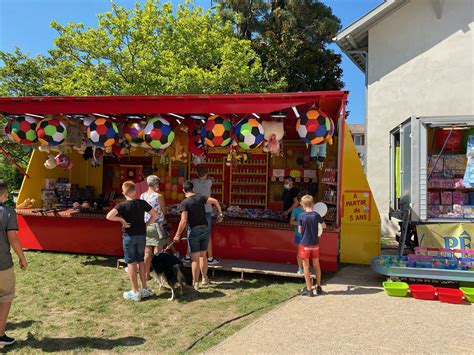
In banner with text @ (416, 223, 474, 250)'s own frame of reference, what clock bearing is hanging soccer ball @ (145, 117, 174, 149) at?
The hanging soccer ball is roughly at 2 o'clock from the banner with text.

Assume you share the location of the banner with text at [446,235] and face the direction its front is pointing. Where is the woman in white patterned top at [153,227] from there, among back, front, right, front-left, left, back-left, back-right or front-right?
front-right

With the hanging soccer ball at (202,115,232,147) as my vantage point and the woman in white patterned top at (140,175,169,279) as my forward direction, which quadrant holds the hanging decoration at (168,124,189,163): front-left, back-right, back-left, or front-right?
front-right

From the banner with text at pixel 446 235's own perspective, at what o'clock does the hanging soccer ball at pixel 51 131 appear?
The hanging soccer ball is roughly at 2 o'clock from the banner with text.

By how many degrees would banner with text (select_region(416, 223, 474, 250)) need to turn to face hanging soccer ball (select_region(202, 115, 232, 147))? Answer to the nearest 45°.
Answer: approximately 45° to its right

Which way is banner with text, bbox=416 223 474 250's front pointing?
toward the camera

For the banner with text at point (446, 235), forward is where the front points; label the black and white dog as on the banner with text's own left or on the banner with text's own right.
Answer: on the banner with text's own right

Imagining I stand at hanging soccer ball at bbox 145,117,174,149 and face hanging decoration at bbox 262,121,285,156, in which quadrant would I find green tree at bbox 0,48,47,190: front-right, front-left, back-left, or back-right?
back-left

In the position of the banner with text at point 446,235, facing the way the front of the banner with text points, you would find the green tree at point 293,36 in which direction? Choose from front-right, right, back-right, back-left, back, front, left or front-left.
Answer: back-right

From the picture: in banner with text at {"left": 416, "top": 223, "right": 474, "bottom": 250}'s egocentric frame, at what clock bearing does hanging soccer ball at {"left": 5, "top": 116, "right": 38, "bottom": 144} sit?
The hanging soccer ball is roughly at 2 o'clock from the banner with text.

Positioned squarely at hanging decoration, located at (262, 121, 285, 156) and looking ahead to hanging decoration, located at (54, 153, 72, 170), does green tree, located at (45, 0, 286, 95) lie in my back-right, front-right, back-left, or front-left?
front-right

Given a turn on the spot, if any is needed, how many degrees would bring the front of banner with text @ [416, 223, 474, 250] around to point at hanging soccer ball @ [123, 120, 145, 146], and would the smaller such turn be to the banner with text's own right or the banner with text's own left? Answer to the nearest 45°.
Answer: approximately 45° to the banner with text's own right

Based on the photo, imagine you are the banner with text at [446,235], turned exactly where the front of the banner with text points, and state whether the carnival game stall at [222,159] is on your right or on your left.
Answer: on your right

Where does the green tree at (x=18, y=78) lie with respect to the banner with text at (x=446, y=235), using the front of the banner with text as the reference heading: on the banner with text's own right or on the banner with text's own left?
on the banner with text's own right

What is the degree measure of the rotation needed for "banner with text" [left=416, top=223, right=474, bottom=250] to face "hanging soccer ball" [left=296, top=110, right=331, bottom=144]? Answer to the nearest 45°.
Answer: approximately 45° to its right

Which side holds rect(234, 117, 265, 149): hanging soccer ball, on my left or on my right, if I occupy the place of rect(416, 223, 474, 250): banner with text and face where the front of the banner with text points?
on my right
